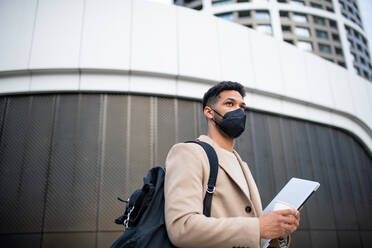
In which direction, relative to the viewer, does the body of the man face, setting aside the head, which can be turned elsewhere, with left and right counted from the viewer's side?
facing the viewer and to the right of the viewer

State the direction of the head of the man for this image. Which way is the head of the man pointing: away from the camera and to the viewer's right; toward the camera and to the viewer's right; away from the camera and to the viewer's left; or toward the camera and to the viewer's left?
toward the camera and to the viewer's right
